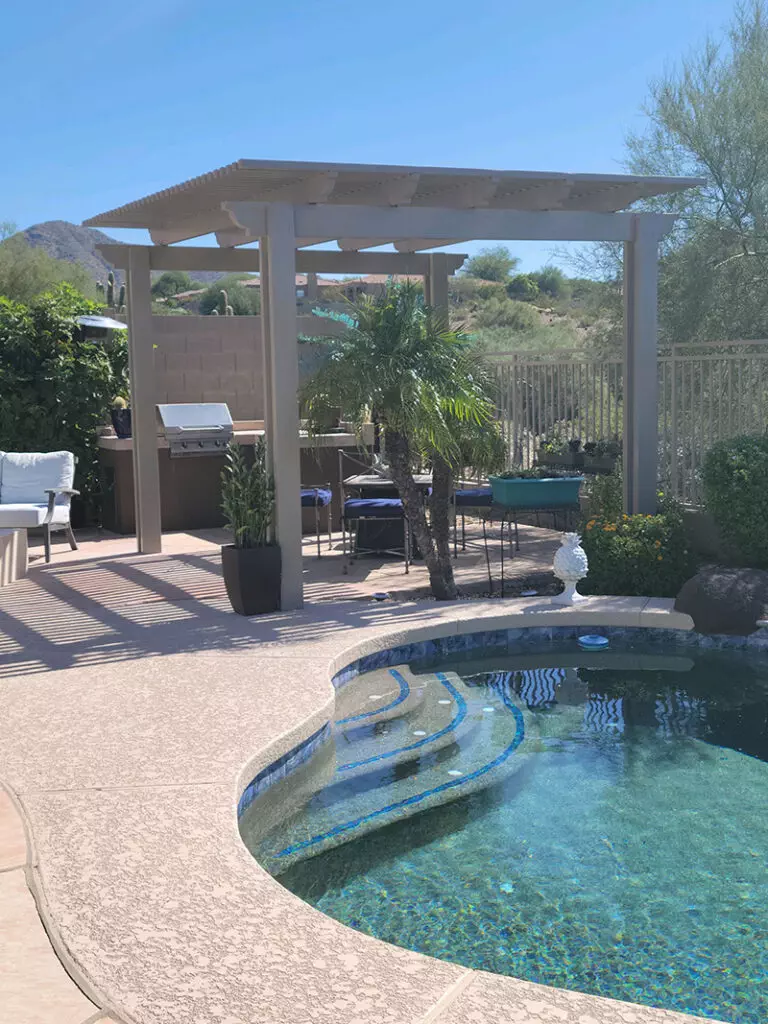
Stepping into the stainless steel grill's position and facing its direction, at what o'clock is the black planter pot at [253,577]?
The black planter pot is roughly at 12 o'clock from the stainless steel grill.

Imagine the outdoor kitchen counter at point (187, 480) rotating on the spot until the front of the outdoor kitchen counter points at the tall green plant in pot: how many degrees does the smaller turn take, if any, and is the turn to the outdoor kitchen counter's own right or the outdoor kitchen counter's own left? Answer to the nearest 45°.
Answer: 0° — it already faces it

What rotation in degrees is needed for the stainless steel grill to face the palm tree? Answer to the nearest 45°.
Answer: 0° — it already faces it

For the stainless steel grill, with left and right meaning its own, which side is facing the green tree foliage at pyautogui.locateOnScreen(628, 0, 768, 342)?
left

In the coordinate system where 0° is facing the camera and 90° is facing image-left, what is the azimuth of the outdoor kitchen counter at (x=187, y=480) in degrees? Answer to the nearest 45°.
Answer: approximately 0°

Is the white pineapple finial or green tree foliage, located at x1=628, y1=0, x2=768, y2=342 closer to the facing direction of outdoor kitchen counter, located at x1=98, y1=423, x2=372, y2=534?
the white pineapple finial

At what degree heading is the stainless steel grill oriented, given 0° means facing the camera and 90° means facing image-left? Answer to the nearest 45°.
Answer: approximately 0°

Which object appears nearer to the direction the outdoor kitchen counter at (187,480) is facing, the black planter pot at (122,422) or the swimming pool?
the swimming pool

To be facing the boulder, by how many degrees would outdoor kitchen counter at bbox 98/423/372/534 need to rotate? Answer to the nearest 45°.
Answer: approximately 45° to its left

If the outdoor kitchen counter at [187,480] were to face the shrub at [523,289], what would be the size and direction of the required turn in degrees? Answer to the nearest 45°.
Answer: approximately 180°

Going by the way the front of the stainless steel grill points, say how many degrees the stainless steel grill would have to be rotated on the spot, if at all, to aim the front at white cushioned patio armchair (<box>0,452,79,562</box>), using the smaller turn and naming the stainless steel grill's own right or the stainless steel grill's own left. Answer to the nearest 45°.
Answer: approximately 45° to the stainless steel grill's own right

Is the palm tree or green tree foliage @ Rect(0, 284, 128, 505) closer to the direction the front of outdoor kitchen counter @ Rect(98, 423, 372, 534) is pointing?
the palm tree

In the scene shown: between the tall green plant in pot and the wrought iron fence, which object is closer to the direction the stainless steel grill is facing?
the tall green plant in pot
